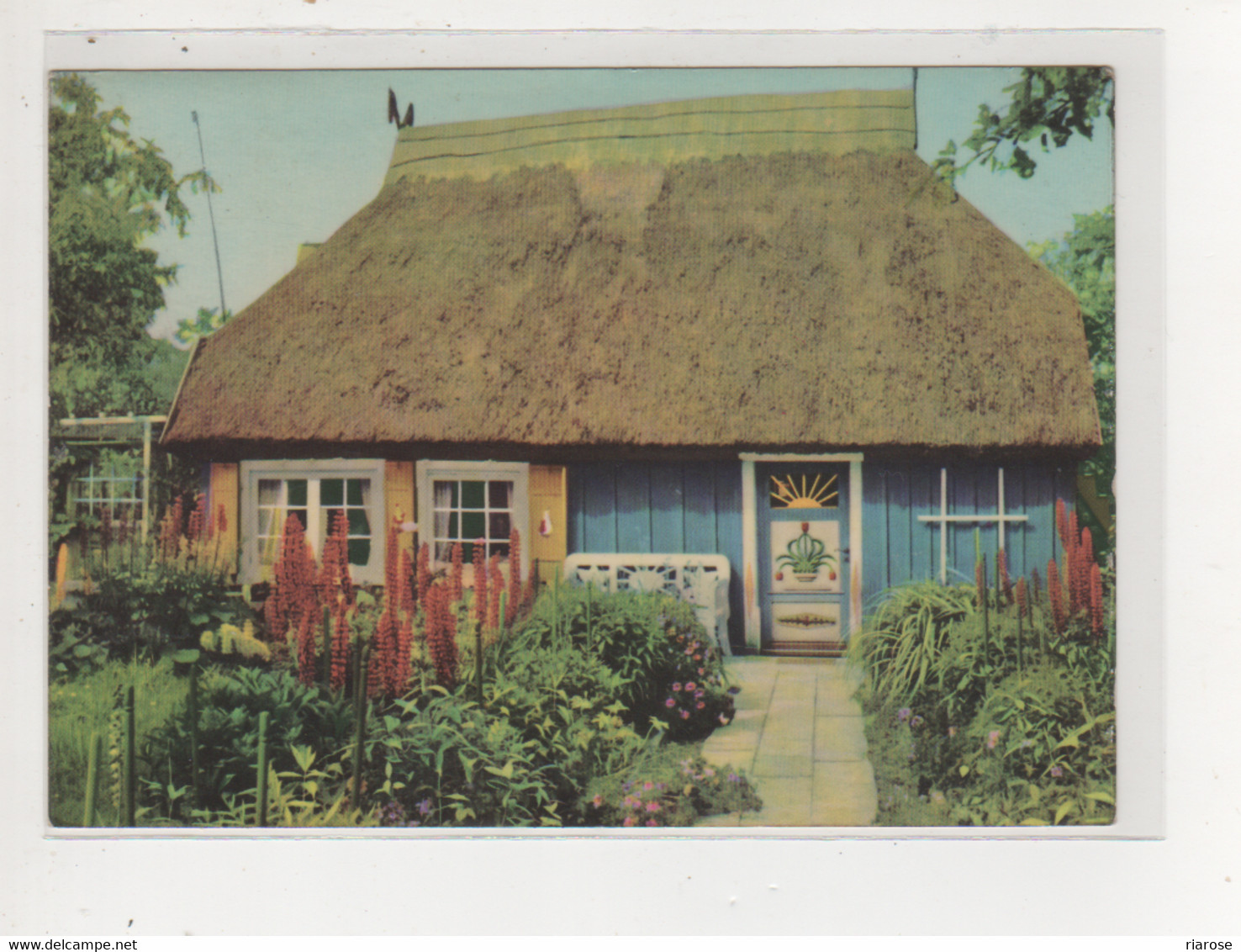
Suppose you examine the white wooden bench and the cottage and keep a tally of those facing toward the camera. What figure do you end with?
2

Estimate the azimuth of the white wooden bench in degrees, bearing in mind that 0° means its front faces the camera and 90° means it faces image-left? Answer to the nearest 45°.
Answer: approximately 0°

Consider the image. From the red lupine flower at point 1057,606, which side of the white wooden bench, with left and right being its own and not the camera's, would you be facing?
left

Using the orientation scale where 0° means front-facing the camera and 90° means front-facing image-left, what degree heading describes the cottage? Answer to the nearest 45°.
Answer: approximately 0°
